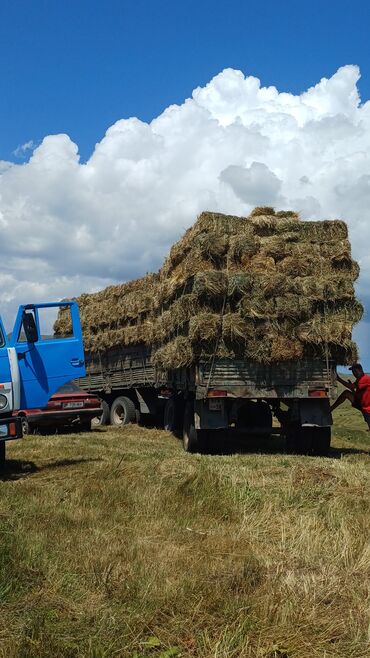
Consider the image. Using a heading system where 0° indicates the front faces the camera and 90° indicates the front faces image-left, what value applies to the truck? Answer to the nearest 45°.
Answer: approximately 135°

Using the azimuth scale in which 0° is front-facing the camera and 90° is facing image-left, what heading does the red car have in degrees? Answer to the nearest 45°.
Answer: approximately 135°

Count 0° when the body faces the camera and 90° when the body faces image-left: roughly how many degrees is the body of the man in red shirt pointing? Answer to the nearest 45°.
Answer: approximately 90°

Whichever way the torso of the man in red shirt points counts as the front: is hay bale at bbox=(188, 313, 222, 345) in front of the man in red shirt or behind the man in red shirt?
in front

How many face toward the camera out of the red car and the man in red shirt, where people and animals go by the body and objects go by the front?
0
